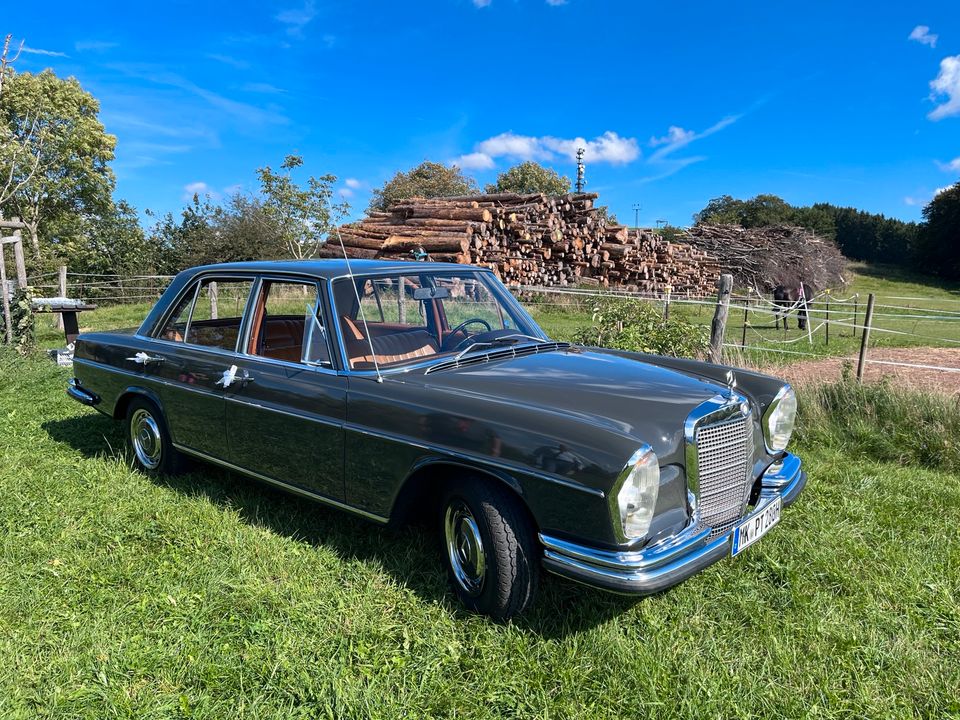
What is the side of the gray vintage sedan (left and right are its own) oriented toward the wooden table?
back

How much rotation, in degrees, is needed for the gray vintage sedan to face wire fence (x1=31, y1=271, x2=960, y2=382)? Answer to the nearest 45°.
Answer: approximately 90° to its left

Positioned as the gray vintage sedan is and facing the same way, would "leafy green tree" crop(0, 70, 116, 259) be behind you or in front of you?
behind

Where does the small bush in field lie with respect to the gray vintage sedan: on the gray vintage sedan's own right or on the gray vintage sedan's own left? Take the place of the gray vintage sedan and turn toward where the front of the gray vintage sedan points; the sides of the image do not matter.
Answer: on the gray vintage sedan's own left

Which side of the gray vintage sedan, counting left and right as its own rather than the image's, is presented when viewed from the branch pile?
left

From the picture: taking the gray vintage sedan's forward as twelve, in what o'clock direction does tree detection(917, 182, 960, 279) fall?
The tree is roughly at 9 o'clock from the gray vintage sedan.

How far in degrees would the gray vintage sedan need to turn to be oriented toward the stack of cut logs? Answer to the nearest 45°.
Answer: approximately 135° to its left

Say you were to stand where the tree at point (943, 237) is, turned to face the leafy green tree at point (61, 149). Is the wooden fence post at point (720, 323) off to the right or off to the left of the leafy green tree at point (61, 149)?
left

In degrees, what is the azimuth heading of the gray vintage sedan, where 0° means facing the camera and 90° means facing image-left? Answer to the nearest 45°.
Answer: approximately 315°
